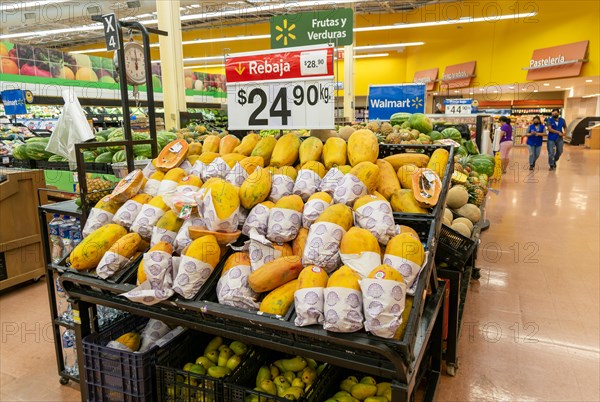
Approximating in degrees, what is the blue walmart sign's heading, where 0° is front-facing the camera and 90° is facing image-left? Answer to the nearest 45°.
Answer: approximately 0°

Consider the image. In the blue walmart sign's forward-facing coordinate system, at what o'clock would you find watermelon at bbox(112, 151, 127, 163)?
The watermelon is roughly at 1 o'clock from the blue walmart sign.

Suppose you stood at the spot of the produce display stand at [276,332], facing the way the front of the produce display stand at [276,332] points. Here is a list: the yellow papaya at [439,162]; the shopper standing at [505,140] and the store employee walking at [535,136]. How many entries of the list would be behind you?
3

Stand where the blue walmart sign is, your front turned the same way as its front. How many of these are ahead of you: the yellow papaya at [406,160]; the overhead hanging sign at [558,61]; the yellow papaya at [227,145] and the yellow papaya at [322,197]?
3

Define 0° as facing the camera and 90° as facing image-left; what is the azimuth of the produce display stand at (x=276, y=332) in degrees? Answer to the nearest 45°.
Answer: approximately 45°
